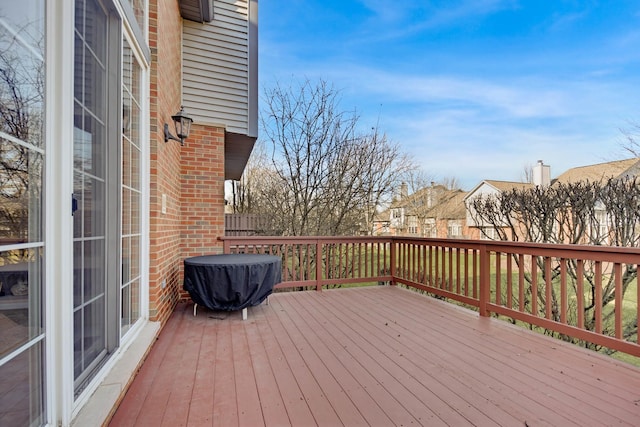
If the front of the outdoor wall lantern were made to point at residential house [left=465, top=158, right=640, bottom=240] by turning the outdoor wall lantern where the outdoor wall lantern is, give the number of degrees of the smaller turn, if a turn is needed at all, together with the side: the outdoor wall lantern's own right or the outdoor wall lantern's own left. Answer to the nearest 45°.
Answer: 0° — it already faces it

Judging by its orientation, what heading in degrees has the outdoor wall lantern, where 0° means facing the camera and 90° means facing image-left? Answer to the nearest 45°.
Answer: approximately 270°

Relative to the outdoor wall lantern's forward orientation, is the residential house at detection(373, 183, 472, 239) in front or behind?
in front

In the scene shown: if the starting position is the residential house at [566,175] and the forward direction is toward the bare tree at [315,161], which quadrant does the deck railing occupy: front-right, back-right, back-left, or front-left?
front-left

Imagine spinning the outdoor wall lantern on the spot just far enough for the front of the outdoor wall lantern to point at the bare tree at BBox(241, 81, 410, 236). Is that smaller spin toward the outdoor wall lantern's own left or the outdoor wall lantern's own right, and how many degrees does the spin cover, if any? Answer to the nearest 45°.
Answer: approximately 45° to the outdoor wall lantern's own left
